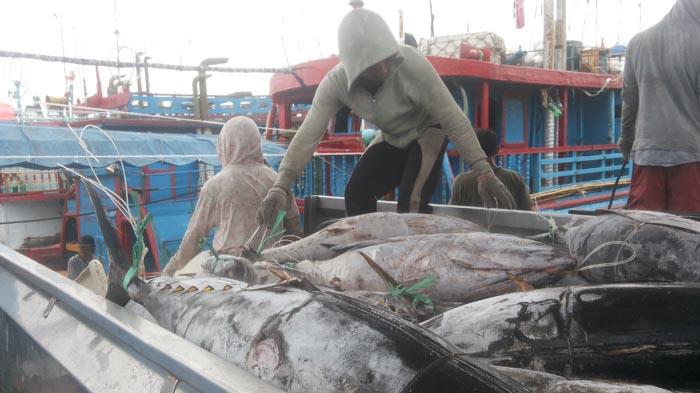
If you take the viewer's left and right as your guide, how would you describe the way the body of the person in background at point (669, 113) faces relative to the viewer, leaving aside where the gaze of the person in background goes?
facing away from the viewer

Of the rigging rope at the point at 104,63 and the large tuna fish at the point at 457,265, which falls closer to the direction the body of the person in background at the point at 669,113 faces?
the rigging rope

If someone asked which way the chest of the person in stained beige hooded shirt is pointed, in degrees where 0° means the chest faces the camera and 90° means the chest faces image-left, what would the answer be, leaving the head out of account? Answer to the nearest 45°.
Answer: approximately 180°

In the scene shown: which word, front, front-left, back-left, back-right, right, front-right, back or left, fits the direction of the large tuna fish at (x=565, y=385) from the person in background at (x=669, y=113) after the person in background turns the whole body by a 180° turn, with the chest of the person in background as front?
front
